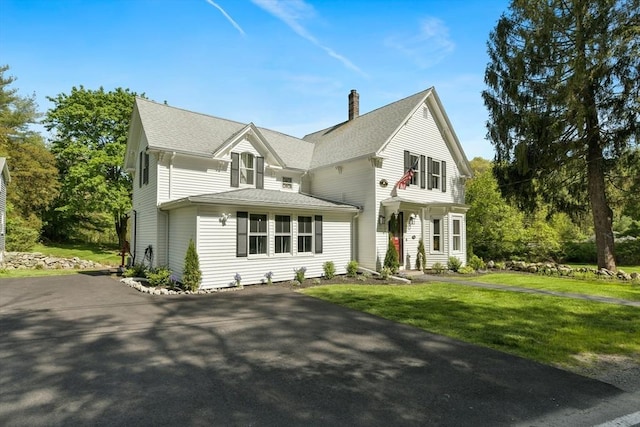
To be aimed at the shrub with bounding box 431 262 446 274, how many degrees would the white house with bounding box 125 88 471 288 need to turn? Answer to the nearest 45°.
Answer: approximately 45° to its left

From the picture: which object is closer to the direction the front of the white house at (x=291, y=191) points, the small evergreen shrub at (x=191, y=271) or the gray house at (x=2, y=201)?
the small evergreen shrub

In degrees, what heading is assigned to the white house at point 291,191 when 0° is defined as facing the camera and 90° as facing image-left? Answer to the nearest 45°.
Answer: approximately 315°

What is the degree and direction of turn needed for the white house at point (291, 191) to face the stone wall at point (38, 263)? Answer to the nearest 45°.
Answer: approximately 135° to its right

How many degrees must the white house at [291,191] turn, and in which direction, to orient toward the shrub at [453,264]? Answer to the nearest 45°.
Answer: approximately 45° to its left

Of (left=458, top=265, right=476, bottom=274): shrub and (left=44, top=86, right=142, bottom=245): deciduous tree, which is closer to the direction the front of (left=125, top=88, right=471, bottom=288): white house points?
the shrub

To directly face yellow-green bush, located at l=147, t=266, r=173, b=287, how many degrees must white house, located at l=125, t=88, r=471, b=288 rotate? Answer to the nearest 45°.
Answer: approximately 90° to its right

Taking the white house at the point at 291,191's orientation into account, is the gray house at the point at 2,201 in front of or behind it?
behind

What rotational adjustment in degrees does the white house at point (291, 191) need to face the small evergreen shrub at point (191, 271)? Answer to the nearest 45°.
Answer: approximately 90° to its right

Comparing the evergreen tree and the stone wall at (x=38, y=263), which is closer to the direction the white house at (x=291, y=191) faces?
the evergreen tree

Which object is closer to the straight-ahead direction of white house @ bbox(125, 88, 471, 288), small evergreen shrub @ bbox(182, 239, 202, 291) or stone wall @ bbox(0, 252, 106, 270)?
the small evergreen shrub
